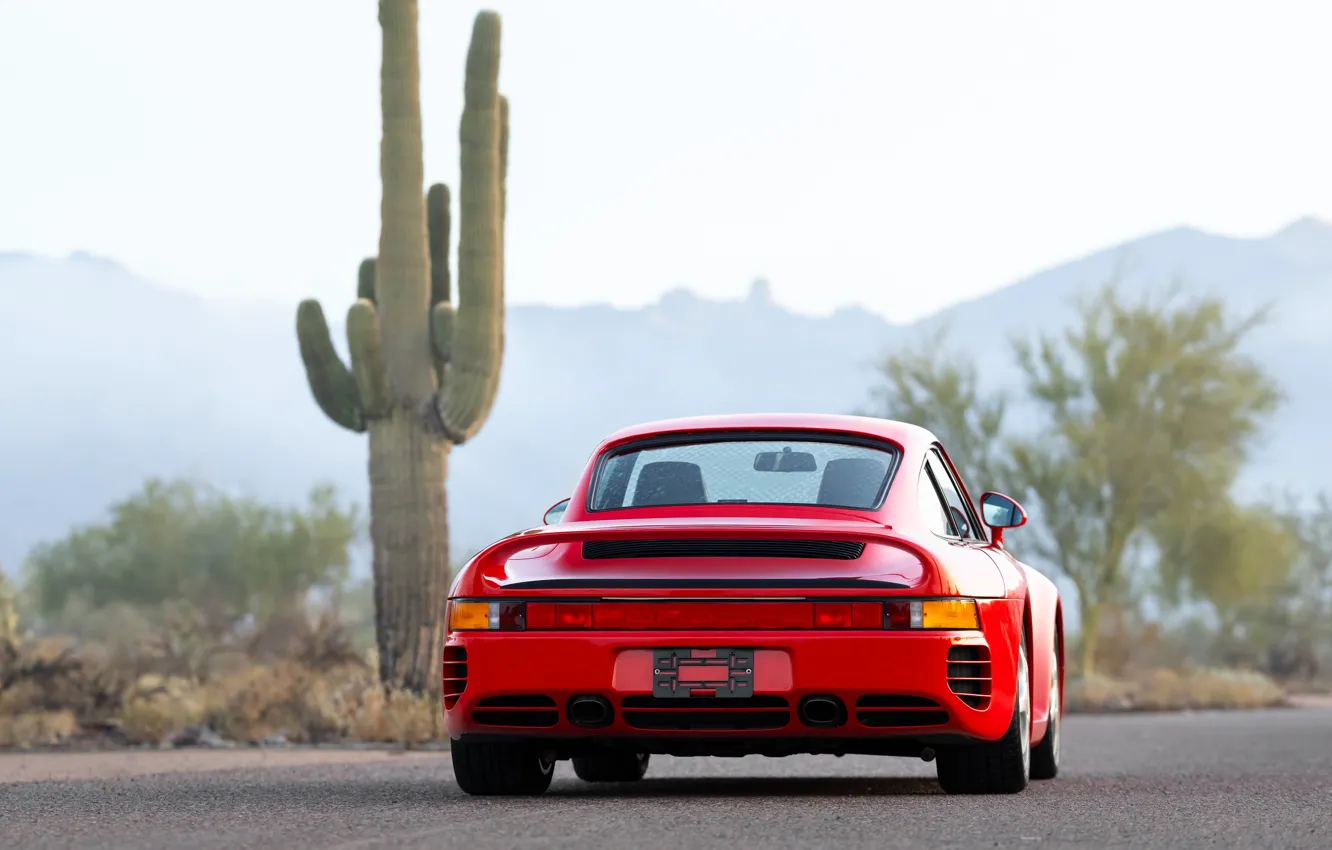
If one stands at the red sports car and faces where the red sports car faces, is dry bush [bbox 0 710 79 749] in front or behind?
in front

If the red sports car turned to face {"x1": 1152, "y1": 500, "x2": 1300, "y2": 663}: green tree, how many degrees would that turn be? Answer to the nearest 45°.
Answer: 0° — it already faces it

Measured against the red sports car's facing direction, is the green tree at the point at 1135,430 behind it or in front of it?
in front

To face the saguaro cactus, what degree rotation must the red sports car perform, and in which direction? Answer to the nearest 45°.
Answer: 0° — it already faces it

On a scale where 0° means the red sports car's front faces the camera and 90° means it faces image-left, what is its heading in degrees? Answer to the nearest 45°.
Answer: approximately 180°

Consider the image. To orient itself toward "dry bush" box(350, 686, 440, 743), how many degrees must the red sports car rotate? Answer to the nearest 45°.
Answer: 0° — it already faces it

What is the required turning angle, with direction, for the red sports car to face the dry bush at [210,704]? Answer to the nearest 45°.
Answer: approximately 45° to its left

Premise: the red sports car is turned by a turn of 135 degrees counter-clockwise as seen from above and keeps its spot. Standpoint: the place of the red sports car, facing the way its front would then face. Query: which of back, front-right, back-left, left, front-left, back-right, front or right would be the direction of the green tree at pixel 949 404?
back-right

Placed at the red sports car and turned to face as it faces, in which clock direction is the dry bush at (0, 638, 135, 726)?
The dry bush is roughly at 11 o'clock from the red sports car.
